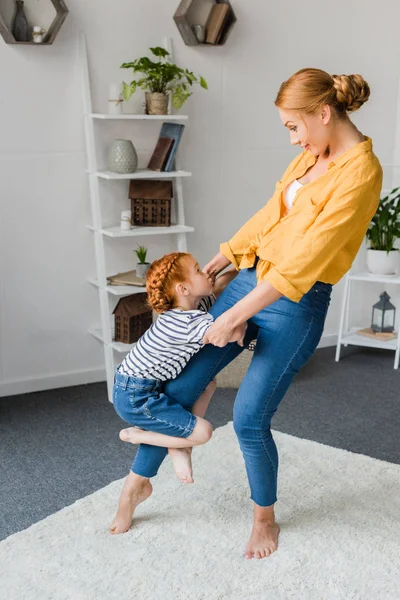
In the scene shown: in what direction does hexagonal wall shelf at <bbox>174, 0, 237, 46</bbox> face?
toward the camera

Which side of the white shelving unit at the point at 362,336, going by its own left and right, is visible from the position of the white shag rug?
front

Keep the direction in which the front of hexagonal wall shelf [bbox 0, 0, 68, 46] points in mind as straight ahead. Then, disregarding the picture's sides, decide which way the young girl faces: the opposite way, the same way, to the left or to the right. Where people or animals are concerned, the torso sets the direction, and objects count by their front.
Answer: to the left

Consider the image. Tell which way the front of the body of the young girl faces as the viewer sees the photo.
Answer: to the viewer's right

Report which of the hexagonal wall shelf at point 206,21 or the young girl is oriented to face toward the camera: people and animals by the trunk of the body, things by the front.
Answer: the hexagonal wall shelf

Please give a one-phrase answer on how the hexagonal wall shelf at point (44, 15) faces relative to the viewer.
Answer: facing the viewer

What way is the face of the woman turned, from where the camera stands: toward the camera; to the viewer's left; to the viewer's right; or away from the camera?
to the viewer's left

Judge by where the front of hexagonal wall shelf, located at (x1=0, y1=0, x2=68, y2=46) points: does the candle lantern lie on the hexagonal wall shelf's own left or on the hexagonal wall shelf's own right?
on the hexagonal wall shelf's own left

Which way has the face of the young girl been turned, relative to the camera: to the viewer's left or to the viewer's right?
to the viewer's right

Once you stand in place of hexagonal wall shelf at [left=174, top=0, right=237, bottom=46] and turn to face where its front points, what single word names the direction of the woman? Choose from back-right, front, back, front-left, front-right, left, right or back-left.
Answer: front

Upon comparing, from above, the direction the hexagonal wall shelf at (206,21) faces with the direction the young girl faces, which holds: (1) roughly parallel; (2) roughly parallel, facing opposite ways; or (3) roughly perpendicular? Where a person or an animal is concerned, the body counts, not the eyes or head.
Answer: roughly perpendicular
